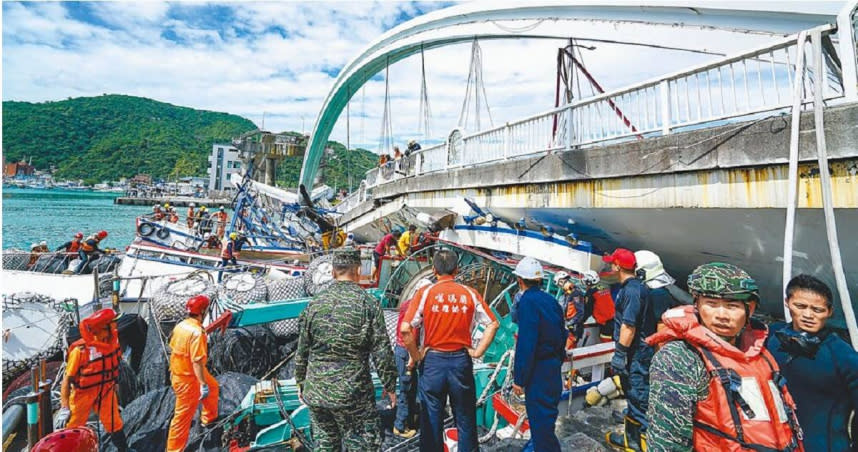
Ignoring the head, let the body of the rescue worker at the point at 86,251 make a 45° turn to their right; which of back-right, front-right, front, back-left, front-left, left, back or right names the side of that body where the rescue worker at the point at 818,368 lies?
front-right

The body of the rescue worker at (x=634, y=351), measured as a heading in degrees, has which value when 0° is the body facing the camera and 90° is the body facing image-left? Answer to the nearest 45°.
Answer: approximately 90°

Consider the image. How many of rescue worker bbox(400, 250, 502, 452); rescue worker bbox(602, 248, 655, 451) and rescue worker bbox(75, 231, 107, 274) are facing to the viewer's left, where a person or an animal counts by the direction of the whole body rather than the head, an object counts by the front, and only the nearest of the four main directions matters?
1

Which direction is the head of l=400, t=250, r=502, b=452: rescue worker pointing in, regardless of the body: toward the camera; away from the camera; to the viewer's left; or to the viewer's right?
away from the camera

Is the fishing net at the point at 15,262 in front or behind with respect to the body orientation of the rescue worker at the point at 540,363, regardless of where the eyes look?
in front

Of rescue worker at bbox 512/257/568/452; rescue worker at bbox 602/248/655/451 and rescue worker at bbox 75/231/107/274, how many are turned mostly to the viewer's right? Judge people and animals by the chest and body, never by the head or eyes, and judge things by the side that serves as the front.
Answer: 1

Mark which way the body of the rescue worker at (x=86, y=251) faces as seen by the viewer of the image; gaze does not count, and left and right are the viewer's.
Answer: facing to the right of the viewer

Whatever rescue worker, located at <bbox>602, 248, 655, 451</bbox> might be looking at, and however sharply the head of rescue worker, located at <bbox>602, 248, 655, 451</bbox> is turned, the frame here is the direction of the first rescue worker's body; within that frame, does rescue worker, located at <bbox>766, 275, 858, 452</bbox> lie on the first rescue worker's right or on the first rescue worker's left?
on the first rescue worker's left

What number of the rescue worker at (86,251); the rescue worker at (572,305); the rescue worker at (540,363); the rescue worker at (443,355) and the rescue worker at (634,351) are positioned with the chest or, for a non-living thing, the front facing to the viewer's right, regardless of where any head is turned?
1

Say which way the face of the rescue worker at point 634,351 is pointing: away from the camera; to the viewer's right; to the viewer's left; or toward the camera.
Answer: to the viewer's left

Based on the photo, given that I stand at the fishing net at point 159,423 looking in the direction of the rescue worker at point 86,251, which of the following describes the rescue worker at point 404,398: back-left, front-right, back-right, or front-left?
back-right

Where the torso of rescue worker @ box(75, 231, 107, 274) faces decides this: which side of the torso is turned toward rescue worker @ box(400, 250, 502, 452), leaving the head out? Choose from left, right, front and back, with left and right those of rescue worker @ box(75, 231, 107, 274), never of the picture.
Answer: right

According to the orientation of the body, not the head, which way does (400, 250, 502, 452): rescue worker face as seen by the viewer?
away from the camera

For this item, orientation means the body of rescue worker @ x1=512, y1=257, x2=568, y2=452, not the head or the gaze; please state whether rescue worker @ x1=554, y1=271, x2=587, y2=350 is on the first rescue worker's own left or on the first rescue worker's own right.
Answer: on the first rescue worker's own right
